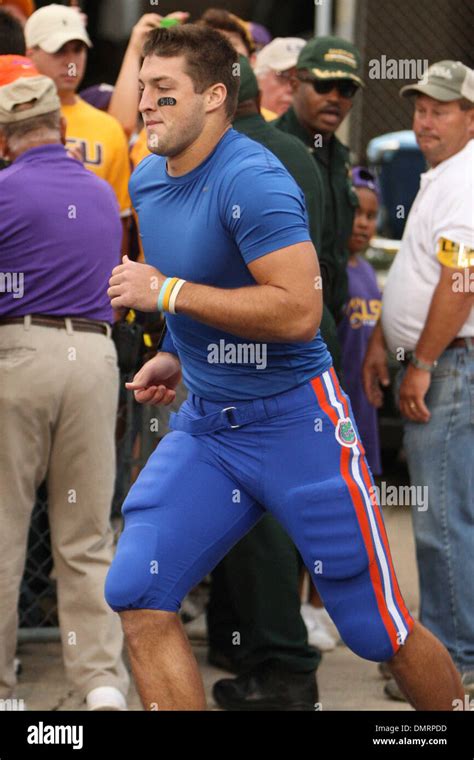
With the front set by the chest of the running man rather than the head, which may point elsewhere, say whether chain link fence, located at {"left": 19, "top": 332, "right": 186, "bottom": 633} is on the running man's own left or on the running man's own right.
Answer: on the running man's own right

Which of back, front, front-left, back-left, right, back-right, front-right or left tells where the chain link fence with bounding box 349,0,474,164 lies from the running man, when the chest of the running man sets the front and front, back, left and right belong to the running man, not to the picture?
back-right

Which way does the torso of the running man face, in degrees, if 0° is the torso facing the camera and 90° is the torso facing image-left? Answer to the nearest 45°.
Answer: approximately 45°

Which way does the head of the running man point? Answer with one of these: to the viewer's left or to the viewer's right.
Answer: to the viewer's left
